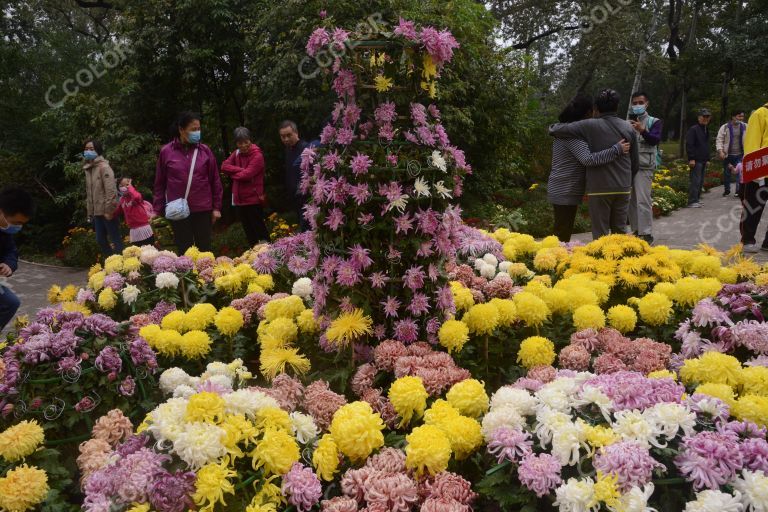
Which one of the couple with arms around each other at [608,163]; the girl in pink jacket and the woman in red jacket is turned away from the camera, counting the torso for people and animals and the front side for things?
the couple with arms around each other

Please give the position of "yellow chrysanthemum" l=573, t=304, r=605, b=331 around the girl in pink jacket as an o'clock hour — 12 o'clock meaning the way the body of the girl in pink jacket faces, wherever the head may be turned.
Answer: The yellow chrysanthemum is roughly at 10 o'clock from the girl in pink jacket.

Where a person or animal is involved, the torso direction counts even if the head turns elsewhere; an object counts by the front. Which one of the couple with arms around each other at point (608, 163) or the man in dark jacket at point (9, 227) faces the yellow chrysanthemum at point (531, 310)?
the man in dark jacket at point (9, 227)

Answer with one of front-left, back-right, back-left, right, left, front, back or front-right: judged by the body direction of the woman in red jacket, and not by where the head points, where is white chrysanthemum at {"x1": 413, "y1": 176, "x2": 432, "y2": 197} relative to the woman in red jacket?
front-left

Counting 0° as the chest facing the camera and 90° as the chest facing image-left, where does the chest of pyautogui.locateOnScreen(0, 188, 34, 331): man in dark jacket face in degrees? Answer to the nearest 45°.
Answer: approximately 315°

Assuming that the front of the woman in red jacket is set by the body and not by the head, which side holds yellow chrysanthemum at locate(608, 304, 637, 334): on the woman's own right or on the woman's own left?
on the woman's own left

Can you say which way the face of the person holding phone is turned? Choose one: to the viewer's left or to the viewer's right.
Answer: to the viewer's left

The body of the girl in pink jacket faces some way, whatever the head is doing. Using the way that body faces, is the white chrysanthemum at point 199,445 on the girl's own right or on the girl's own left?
on the girl's own left

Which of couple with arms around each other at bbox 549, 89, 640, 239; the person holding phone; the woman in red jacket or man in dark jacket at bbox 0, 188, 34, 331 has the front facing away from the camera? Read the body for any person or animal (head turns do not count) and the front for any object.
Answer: couple with arms around each other at bbox 549, 89, 640, 239

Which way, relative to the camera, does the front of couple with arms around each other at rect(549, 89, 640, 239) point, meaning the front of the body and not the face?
away from the camera

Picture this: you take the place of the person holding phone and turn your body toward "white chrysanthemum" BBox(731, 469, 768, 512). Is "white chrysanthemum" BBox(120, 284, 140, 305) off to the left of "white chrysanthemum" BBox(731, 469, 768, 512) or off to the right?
right

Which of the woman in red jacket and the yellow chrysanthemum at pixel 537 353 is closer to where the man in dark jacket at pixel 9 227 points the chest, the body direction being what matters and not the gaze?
the yellow chrysanthemum

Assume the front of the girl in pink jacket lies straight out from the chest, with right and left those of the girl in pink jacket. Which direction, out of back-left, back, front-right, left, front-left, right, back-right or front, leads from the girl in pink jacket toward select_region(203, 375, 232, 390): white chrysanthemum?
front-left
